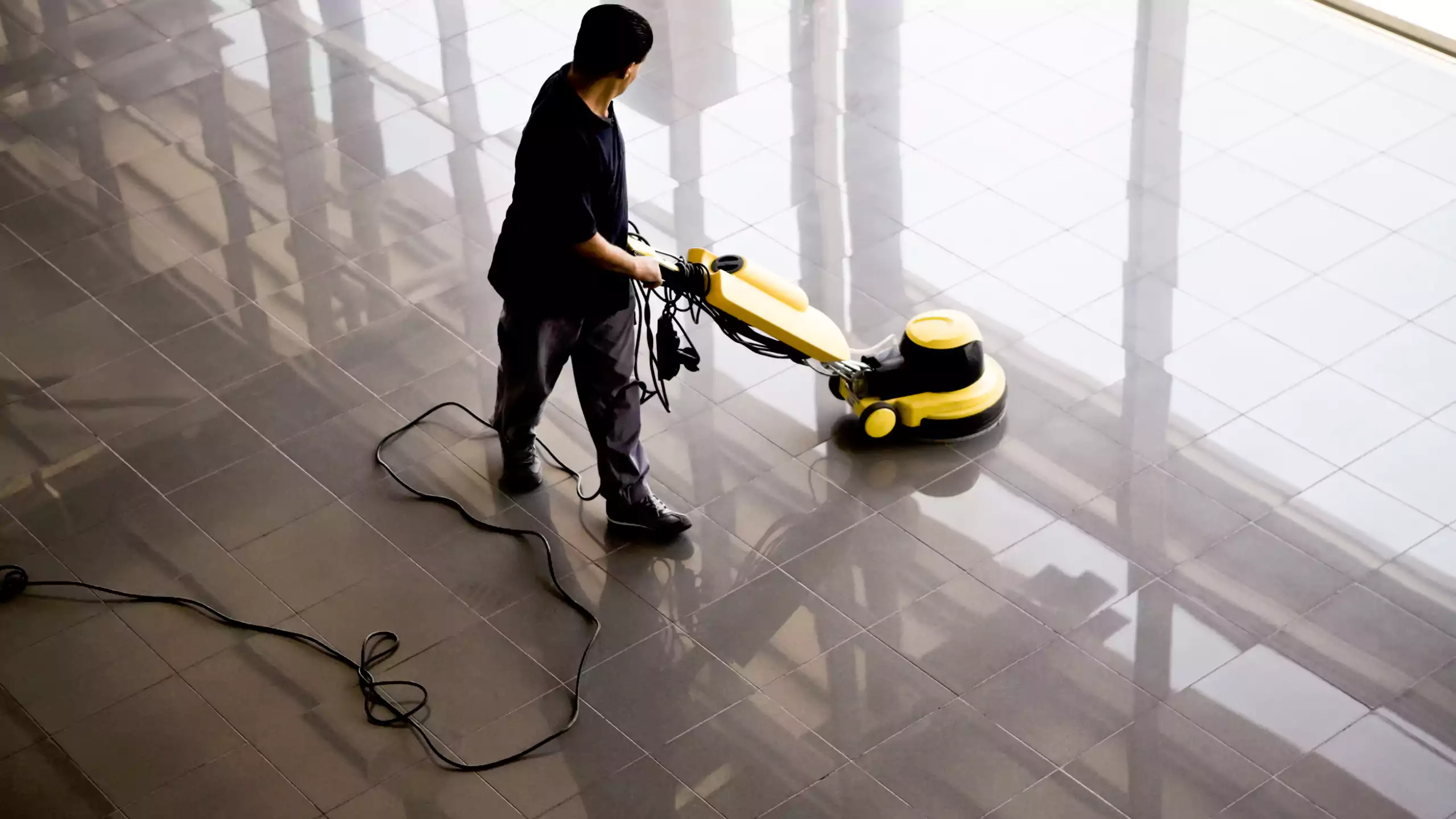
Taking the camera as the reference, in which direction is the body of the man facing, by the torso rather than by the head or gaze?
to the viewer's right

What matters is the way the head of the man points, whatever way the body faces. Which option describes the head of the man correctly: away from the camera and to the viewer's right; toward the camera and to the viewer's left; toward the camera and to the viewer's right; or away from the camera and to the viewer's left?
away from the camera and to the viewer's right
